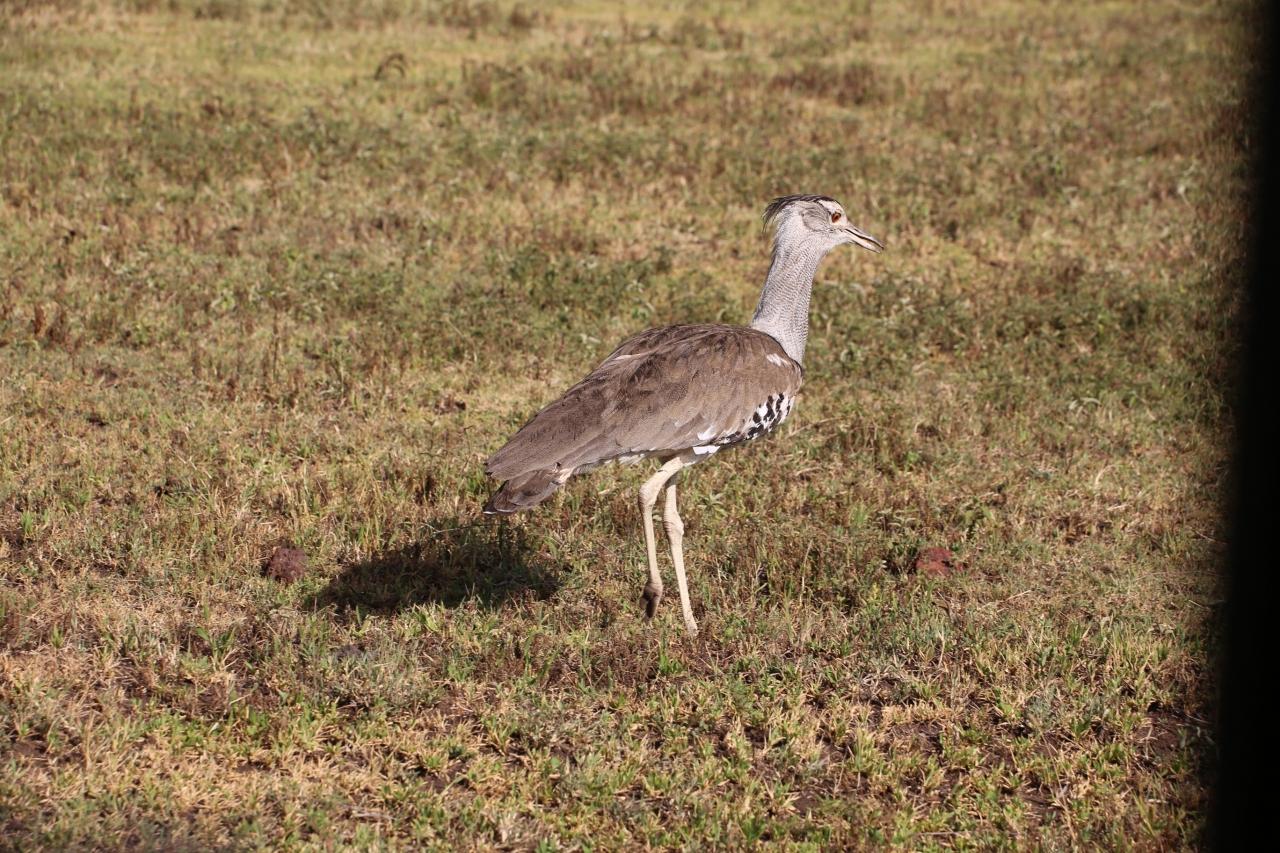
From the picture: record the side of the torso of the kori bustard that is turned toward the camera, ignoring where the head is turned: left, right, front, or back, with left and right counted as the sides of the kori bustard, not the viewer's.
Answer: right
